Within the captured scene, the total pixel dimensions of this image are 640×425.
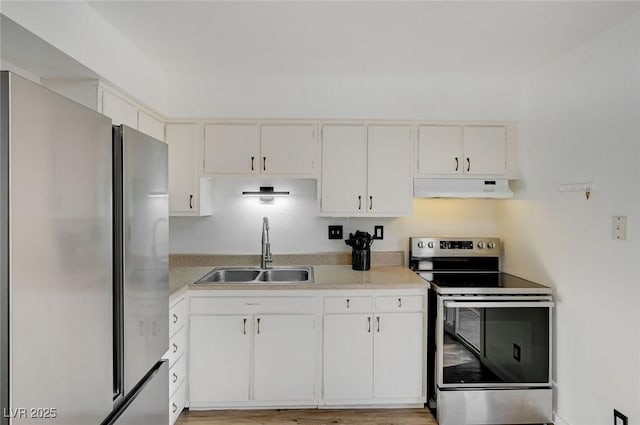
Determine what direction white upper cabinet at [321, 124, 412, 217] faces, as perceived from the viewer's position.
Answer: facing the viewer

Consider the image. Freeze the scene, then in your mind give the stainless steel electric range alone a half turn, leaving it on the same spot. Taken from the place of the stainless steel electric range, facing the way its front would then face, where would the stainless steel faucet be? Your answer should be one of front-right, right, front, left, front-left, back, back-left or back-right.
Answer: left

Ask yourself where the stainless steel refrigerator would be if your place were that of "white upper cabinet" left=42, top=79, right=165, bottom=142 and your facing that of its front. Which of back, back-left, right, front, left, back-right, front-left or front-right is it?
front-right

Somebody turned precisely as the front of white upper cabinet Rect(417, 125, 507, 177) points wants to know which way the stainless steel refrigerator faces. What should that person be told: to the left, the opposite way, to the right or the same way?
to the left

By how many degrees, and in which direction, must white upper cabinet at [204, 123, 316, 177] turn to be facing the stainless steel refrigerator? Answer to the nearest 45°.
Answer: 0° — it already faces it

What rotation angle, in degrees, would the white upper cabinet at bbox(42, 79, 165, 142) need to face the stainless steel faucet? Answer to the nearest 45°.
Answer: approximately 90° to its left

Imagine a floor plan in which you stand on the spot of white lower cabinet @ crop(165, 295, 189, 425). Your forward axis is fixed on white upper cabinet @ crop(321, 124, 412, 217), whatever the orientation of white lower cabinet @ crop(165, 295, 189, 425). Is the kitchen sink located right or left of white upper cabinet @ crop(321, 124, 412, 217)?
left

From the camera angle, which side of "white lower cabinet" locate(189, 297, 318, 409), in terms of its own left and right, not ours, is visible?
front
